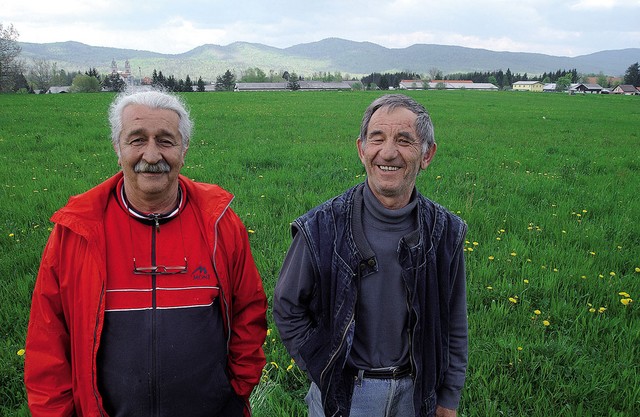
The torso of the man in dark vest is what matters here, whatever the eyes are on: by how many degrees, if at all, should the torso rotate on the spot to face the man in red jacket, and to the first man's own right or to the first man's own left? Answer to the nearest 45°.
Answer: approximately 90° to the first man's own right

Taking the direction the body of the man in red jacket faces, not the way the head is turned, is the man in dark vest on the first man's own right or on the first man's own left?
on the first man's own left

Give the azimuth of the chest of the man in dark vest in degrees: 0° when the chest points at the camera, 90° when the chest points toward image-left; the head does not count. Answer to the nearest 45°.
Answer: approximately 0°

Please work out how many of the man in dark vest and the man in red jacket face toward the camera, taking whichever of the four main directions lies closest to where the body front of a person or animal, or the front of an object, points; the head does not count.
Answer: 2
